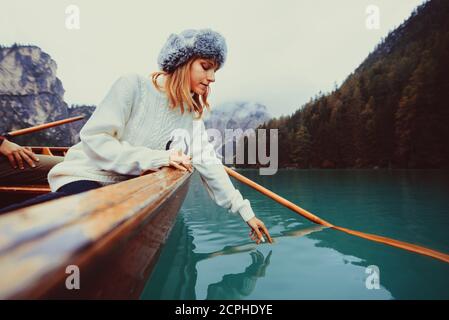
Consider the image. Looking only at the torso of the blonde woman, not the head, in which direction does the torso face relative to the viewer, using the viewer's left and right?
facing the viewer and to the right of the viewer

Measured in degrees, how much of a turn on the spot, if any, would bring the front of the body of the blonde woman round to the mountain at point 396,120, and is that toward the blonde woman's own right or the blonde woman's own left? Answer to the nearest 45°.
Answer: approximately 90° to the blonde woman's own left

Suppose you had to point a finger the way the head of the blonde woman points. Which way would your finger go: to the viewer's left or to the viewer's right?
to the viewer's right
